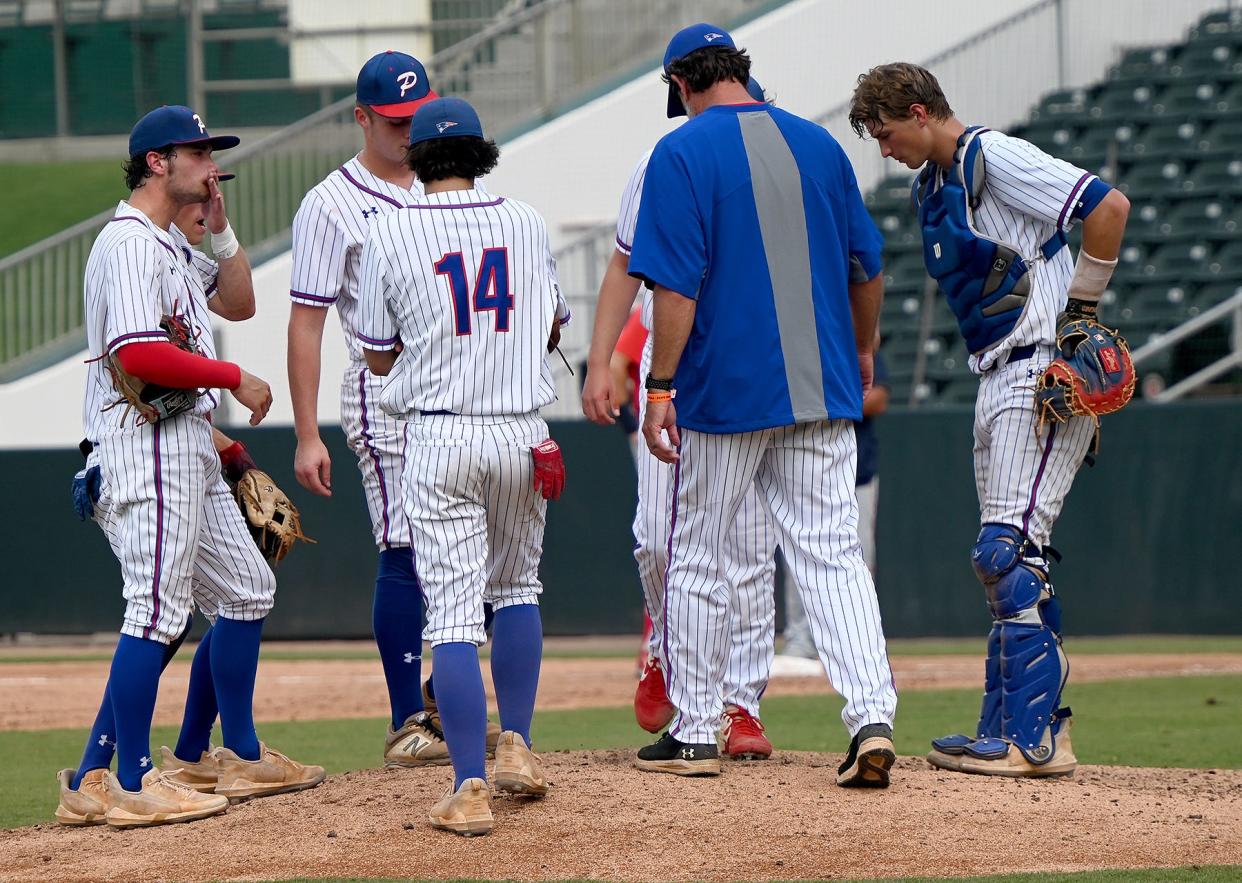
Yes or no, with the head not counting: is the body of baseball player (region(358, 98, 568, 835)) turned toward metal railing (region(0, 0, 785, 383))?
yes

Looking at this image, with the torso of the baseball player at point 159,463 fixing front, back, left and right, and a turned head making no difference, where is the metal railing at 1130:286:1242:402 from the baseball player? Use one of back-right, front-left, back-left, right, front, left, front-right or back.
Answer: front-left

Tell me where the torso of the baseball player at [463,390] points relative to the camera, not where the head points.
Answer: away from the camera

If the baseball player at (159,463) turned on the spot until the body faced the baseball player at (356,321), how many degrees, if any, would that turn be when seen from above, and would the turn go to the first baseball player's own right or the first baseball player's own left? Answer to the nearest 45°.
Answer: approximately 45° to the first baseball player's own left

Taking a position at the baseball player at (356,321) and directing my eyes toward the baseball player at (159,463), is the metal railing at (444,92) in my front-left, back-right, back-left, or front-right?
back-right

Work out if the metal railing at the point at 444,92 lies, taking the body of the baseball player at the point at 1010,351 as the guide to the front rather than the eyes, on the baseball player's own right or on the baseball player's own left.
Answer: on the baseball player's own right

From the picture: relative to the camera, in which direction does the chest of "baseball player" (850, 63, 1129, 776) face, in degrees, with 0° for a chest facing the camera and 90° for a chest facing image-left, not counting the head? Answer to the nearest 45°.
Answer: approximately 90°

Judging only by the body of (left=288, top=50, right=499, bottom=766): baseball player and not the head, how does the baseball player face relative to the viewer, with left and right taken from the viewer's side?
facing the viewer and to the right of the viewer

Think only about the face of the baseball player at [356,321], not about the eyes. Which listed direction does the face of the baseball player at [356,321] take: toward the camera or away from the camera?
toward the camera

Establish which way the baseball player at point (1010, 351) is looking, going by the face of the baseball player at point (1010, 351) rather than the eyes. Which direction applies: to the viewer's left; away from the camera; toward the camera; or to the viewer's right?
to the viewer's left

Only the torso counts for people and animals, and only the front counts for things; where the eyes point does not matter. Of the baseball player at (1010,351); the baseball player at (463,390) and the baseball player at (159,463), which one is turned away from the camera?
the baseball player at (463,390)

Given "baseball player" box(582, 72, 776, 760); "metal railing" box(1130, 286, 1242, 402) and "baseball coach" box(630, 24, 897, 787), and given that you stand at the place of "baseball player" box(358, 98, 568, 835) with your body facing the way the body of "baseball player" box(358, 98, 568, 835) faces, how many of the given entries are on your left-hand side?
0

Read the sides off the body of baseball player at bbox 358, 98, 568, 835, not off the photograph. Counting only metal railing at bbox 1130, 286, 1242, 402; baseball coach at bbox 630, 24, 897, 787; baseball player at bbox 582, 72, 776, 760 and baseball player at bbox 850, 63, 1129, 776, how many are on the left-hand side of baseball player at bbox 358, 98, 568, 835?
0

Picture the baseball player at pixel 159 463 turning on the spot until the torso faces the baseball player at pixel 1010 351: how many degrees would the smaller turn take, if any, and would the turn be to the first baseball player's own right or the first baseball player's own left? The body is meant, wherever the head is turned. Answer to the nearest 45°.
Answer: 0° — they already face them

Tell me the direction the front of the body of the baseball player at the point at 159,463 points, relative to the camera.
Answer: to the viewer's right
